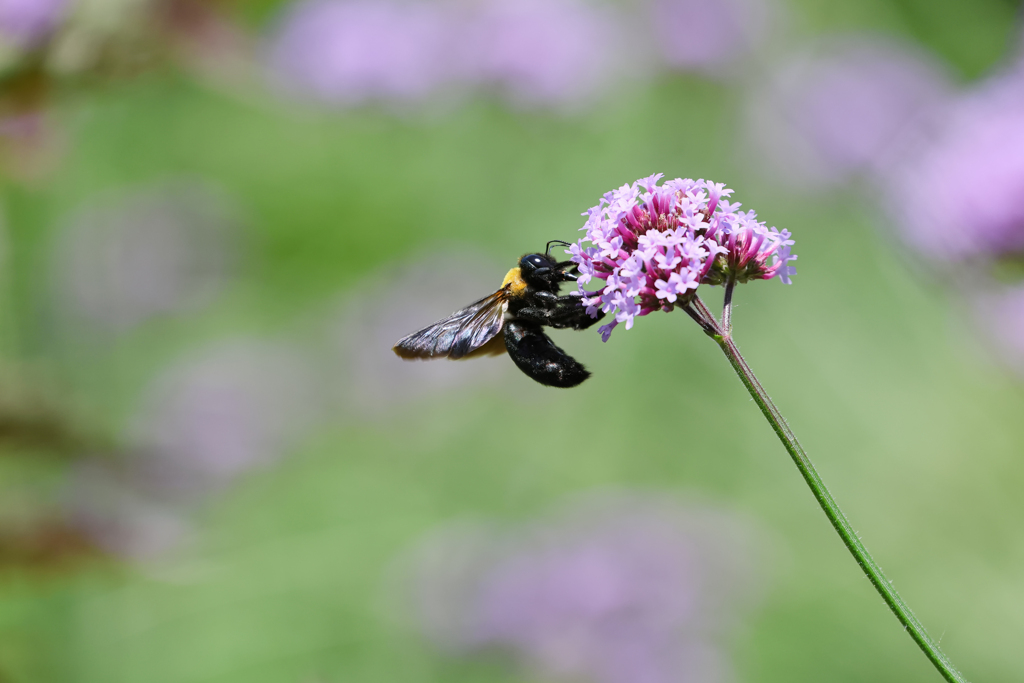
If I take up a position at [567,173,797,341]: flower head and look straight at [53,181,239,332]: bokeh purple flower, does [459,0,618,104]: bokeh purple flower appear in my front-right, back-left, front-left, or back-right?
front-right

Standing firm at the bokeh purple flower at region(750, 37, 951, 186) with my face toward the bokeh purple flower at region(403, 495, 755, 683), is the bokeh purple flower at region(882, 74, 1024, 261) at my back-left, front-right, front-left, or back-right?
front-left

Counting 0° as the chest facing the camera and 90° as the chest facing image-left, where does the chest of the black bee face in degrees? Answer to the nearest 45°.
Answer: approximately 270°

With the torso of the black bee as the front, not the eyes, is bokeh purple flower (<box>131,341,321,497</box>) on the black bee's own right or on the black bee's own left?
on the black bee's own left

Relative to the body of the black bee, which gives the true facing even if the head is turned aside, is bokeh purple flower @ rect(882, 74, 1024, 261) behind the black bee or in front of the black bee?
in front

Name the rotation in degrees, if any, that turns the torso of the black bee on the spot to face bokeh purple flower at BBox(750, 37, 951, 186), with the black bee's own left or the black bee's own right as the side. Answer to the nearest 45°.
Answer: approximately 45° to the black bee's own left
